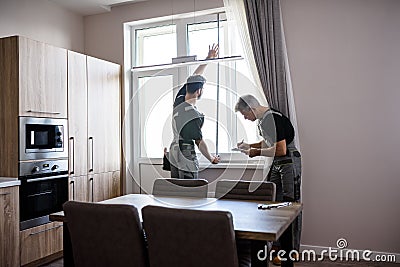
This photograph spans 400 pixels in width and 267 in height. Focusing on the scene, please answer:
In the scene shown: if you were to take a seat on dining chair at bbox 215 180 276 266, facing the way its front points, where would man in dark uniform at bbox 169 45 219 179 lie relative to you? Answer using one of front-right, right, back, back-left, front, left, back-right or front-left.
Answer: back-right

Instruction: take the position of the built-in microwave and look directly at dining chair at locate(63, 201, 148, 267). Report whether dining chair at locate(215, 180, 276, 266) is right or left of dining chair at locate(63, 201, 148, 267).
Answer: left

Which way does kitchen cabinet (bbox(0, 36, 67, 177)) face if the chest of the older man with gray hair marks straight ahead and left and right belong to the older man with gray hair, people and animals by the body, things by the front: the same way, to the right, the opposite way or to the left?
the opposite way

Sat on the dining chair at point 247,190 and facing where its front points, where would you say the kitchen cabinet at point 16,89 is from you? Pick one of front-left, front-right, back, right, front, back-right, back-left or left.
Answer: right

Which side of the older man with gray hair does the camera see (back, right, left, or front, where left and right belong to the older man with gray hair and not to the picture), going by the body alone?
left

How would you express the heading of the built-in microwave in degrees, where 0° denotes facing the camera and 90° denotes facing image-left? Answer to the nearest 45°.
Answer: approximately 315°

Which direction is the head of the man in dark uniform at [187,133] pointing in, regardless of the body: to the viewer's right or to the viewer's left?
to the viewer's right

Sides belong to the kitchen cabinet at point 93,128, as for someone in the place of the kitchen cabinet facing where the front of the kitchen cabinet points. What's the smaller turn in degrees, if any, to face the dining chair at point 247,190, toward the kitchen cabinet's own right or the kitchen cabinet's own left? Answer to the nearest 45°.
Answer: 0° — it already faces it

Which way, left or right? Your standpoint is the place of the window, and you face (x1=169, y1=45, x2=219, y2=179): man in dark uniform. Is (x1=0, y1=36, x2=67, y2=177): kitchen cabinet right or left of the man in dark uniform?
right

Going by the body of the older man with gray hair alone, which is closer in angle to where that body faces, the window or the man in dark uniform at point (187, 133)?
the man in dark uniform

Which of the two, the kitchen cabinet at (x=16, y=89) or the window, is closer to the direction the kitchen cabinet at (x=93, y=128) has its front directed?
the window
